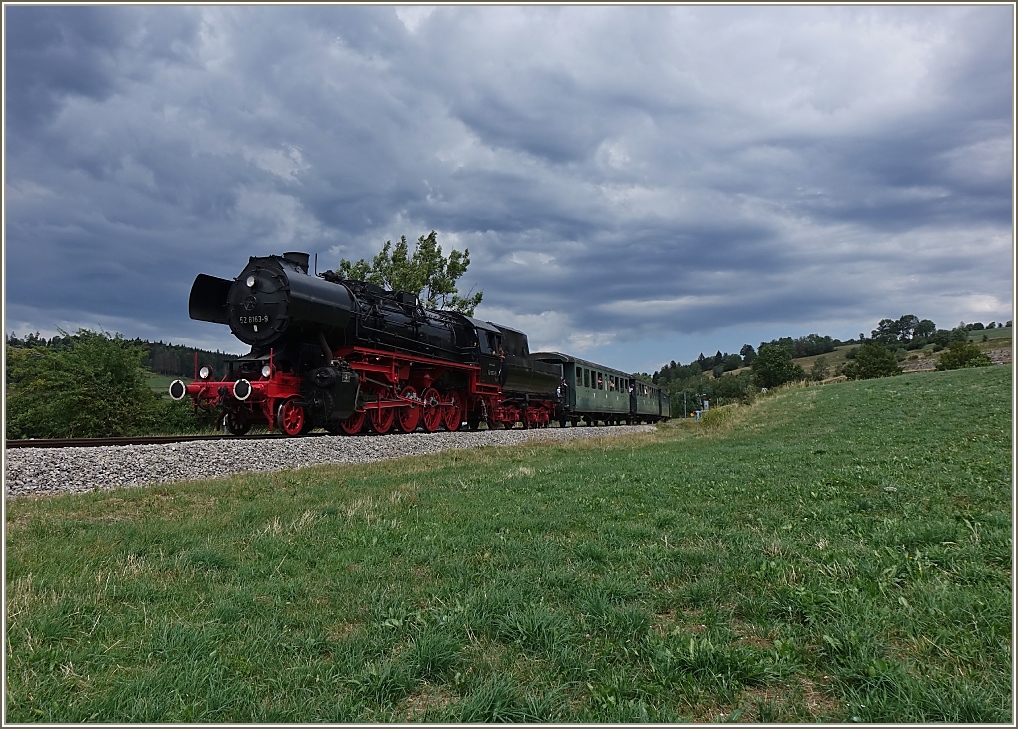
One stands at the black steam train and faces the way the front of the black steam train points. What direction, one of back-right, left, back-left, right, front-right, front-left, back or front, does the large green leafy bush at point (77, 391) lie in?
right

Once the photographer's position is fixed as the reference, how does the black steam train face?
facing the viewer and to the left of the viewer
